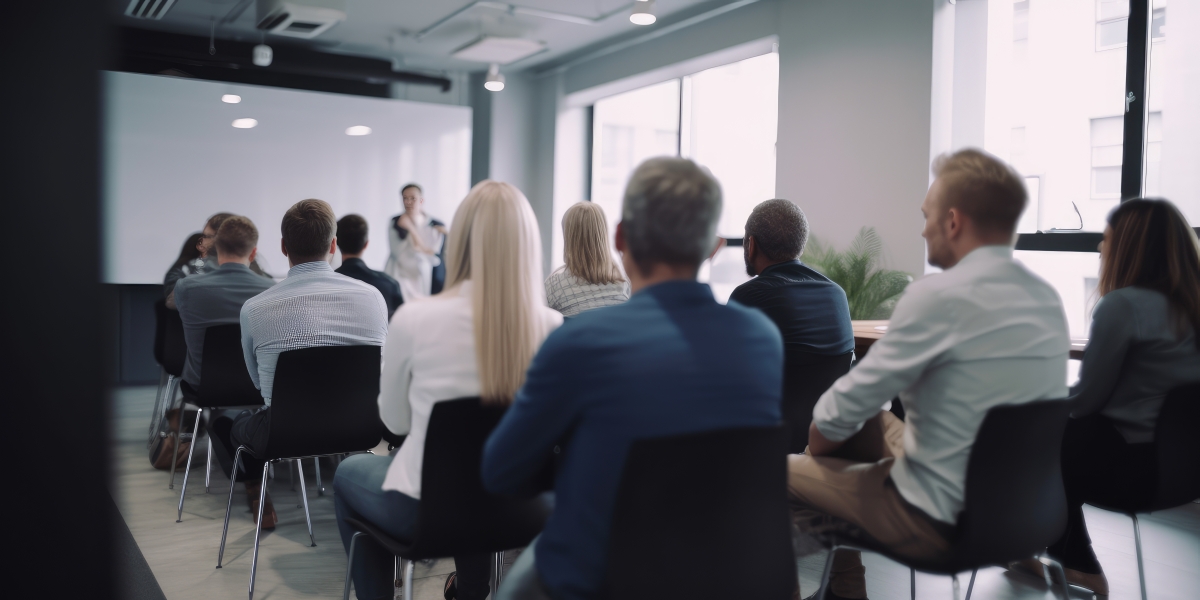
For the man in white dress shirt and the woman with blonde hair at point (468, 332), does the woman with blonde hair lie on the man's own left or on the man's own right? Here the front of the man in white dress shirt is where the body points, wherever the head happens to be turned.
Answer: on the man's own left

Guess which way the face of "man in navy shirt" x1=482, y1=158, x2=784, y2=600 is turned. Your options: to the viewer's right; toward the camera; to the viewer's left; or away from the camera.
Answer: away from the camera

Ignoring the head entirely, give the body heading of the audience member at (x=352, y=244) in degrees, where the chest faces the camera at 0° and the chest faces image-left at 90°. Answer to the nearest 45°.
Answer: approximately 180°

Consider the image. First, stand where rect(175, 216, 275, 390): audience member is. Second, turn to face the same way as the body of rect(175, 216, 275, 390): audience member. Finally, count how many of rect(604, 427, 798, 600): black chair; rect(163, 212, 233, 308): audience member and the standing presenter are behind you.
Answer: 1

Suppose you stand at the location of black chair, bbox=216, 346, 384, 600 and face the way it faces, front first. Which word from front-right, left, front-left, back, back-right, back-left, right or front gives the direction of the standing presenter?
front-right

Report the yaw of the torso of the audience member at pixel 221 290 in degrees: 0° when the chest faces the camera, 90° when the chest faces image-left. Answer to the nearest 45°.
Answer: approximately 180°

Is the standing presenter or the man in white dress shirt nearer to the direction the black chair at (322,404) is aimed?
the standing presenter

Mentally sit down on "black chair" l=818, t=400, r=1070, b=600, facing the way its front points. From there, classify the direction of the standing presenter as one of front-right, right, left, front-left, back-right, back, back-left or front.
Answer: front

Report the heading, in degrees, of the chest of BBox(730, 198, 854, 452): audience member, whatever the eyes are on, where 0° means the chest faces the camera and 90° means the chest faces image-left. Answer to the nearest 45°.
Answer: approximately 135°

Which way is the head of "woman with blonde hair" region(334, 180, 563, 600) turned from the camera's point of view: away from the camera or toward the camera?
away from the camera

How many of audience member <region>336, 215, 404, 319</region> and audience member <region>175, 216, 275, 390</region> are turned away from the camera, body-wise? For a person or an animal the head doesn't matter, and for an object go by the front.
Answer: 2

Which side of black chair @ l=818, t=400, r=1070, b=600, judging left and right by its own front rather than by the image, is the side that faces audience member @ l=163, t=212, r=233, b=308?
front

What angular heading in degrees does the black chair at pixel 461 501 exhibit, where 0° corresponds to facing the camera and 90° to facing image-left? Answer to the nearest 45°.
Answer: approximately 135°

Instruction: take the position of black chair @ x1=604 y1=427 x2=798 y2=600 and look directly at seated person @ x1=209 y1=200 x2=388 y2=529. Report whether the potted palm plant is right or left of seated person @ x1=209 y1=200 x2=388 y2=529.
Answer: right

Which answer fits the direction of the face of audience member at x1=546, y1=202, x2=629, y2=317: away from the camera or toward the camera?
away from the camera
